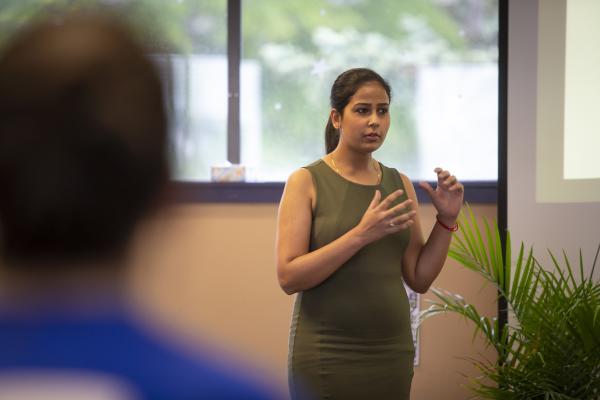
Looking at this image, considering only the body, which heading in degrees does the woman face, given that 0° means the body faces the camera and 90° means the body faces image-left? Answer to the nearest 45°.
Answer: approximately 315°

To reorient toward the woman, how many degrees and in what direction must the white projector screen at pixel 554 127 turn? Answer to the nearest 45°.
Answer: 0° — it already faces them

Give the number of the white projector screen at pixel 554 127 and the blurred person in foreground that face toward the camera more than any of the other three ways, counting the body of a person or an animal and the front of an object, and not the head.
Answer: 1

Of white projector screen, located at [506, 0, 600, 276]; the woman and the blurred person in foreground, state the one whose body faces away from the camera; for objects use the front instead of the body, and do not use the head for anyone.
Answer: the blurred person in foreground

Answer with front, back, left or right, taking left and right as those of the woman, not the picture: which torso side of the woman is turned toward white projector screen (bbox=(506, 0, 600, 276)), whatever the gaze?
left

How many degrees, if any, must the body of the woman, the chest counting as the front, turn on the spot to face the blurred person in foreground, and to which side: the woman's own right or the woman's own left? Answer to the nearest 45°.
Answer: approximately 45° to the woman's own right

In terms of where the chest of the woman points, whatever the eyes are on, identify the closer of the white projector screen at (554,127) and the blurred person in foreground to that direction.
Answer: the blurred person in foreground

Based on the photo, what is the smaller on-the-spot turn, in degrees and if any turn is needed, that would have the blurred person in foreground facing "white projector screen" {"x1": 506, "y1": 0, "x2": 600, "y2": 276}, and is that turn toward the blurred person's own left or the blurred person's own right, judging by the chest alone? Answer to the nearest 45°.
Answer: approximately 45° to the blurred person's own right

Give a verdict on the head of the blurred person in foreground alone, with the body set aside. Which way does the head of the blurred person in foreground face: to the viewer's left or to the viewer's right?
to the viewer's right

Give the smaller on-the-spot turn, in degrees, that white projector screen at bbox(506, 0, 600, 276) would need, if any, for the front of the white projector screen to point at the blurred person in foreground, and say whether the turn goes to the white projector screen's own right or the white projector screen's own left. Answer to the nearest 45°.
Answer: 0° — it already faces them

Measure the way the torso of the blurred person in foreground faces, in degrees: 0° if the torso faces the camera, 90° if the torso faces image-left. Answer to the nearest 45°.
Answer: approximately 180°
